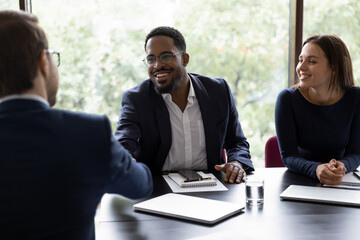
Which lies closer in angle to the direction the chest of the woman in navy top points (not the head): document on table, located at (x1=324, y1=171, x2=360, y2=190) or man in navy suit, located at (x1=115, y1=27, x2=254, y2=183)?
the document on table

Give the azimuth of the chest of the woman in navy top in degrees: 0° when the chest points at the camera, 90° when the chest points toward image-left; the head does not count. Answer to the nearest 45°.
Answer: approximately 0°

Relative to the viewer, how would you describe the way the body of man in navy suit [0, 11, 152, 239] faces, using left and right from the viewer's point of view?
facing away from the viewer and to the right of the viewer

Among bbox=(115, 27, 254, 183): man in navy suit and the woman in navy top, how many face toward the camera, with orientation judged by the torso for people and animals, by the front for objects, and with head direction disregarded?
2

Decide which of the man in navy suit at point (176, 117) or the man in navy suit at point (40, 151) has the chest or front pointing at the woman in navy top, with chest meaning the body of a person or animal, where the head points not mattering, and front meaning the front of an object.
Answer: the man in navy suit at point (40, 151)

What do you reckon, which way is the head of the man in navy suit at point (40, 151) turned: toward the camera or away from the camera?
away from the camera

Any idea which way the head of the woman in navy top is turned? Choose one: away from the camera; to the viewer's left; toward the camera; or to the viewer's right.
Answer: to the viewer's left

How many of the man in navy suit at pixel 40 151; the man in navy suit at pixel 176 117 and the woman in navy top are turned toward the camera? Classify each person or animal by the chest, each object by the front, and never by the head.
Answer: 2
